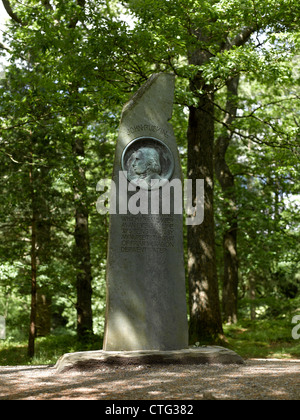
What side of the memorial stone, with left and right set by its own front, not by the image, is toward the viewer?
front
